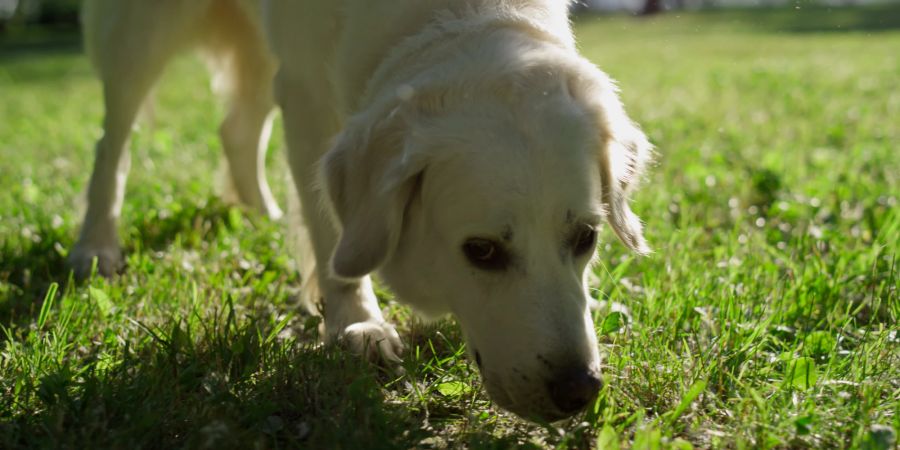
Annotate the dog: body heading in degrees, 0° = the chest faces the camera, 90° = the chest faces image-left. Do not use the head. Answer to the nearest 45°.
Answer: approximately 315°
